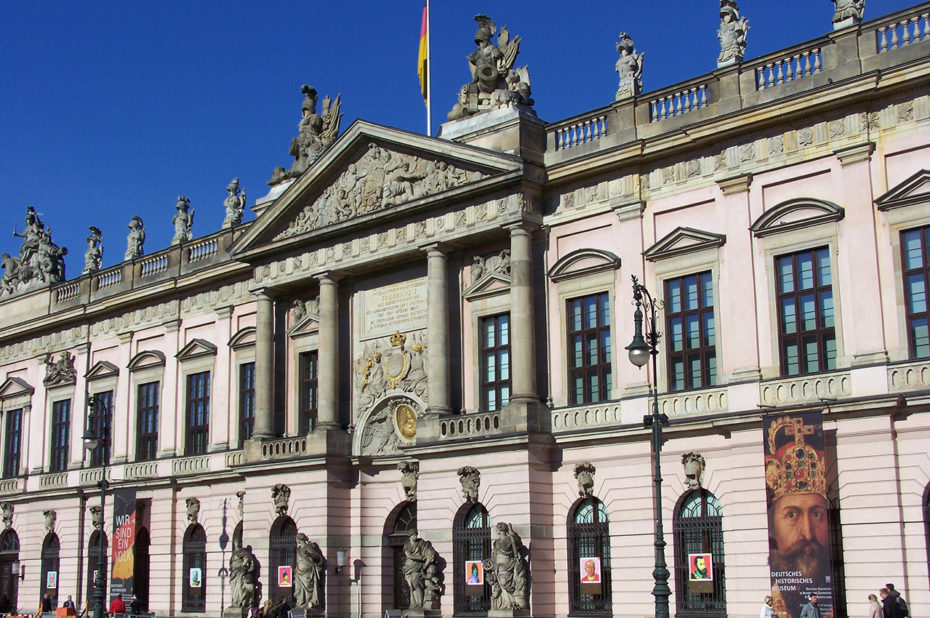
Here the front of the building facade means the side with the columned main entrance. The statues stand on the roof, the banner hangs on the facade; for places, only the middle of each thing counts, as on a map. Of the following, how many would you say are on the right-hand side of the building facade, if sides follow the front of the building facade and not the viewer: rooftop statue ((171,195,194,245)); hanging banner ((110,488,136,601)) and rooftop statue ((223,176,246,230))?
3

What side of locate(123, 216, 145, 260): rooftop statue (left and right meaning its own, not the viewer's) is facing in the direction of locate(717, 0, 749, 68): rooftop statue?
left

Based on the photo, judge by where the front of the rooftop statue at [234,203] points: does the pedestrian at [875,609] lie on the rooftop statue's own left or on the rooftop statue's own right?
on the rooftop statue's own left

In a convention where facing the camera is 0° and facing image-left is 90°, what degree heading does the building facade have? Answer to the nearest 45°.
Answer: approximately 45°

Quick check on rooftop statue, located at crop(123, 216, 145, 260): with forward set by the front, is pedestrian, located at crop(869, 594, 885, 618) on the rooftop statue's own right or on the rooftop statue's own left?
on the rooftop statue's own left

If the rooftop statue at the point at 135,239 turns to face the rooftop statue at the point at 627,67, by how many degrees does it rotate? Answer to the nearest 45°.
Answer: approximately 90° to its left
